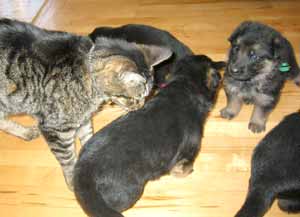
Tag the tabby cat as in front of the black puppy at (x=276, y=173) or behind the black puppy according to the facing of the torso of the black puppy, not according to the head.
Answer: behind

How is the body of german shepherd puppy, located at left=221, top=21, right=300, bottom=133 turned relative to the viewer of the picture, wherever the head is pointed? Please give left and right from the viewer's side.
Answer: facing the viewer and to the left of the viewer

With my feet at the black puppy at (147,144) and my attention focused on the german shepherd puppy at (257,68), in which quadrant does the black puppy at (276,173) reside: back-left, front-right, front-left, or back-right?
front-right

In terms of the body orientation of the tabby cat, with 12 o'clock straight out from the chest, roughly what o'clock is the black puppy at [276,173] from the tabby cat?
The black puppy is roughly at 1 o'clock from the tabby cat.

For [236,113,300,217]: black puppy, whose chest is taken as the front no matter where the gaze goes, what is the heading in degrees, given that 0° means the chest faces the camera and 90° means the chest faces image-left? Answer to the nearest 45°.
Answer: approximately 270°

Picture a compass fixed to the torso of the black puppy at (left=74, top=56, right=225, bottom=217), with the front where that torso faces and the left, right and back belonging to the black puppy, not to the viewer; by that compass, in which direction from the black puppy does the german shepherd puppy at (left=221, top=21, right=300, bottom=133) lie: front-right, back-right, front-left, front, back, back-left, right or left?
front

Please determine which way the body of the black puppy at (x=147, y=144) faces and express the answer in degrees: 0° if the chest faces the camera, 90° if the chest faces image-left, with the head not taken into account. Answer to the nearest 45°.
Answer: approximately 225°

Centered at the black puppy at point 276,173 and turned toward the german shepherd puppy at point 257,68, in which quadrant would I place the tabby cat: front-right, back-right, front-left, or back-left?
front-left

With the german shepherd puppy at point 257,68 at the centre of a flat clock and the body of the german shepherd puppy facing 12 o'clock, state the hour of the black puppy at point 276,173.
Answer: The black puppy is roughly at 10 o'clock from the german shepherd puppy.

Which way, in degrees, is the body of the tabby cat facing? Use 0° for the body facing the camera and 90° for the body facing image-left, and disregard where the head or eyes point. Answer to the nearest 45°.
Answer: approximately 270°

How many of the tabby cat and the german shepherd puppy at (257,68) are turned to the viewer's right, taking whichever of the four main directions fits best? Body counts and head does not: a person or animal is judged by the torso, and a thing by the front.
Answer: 1

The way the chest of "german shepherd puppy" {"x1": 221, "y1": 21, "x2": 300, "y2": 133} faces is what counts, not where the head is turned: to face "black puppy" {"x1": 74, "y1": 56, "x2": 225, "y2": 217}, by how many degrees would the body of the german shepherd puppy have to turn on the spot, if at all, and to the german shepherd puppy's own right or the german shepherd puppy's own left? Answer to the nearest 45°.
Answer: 0° — it already faces it

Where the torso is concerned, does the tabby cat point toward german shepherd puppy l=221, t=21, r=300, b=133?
yes

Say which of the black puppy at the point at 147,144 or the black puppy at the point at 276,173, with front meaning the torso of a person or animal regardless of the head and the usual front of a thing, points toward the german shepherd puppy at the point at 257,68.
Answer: the black puppy at the point at 147,144
